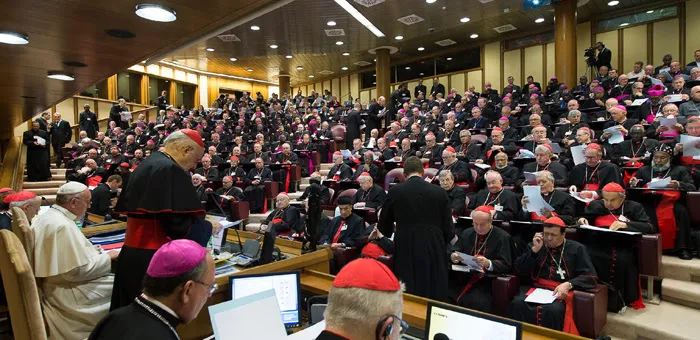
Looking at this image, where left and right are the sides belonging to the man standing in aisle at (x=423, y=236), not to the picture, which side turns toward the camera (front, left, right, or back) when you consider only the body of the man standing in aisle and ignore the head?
back

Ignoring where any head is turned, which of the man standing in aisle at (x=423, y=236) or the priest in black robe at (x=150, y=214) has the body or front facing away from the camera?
the man standing in aisle

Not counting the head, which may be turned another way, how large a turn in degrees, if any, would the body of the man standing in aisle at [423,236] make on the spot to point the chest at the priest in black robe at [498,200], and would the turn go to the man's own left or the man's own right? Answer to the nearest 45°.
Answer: approximately 45° to the man's own right

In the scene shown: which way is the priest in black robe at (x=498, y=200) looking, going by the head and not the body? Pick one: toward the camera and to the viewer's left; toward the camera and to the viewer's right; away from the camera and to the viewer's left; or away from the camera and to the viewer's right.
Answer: toward the camera and to the viewer's left

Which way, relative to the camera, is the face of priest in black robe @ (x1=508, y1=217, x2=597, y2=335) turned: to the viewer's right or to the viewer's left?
to the viewer's left

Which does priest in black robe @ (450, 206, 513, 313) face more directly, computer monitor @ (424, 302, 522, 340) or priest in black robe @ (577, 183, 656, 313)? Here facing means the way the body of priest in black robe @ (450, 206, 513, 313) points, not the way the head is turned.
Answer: the computer monitor

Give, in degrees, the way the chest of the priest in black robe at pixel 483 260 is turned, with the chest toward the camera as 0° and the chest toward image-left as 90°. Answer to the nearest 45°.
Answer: approximately 45°

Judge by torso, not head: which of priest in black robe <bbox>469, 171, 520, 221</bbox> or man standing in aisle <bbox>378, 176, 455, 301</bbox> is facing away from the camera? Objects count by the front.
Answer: the man standing in aisle

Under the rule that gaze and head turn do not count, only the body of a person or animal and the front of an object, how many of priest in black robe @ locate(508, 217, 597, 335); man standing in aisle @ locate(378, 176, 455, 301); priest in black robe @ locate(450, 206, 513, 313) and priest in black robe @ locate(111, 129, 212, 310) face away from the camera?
1

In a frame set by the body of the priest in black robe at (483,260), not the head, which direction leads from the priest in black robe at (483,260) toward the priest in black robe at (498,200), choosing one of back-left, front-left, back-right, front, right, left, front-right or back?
back-right

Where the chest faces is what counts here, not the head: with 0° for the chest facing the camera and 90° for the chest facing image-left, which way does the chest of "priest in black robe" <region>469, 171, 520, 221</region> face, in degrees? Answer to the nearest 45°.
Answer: approximately 45°

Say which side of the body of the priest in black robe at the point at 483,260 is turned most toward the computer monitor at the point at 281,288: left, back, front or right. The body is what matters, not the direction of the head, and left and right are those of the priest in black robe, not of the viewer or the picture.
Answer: front
